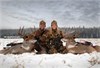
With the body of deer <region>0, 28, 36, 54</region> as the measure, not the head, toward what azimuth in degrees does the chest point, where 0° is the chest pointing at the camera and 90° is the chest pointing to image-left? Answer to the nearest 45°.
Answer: approximately 270°

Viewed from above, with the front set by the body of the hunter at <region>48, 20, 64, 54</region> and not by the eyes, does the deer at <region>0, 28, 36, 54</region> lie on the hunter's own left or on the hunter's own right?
on the hunter's own right

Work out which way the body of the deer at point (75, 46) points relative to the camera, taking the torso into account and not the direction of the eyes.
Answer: to the viewer's left

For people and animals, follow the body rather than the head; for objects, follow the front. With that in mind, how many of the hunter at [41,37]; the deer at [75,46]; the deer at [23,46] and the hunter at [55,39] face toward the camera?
2

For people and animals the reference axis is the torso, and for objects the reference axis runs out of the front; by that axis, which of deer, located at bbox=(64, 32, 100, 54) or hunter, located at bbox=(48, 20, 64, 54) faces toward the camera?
the hunter

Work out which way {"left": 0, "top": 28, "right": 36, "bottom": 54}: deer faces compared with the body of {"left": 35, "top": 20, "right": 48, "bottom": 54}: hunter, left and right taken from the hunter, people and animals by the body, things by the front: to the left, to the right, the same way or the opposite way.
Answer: to the left

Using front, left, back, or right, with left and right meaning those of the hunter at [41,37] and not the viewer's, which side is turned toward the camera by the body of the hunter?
front

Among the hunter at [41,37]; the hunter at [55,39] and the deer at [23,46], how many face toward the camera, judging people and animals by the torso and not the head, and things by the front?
2

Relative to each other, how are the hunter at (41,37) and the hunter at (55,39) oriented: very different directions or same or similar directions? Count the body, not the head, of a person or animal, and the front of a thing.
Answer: same or similar directions

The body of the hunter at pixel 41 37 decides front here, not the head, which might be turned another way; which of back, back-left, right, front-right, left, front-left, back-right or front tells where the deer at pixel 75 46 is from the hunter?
left

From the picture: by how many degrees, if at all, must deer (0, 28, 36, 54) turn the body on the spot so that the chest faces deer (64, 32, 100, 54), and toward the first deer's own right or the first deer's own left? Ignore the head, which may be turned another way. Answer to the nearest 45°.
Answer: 0° — it already faces it

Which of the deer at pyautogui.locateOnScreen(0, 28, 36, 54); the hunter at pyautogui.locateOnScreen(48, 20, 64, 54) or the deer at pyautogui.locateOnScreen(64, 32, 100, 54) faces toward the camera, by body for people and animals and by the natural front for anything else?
the hunter

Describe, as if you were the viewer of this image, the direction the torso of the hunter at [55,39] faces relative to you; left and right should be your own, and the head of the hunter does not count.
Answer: facing the viewer
